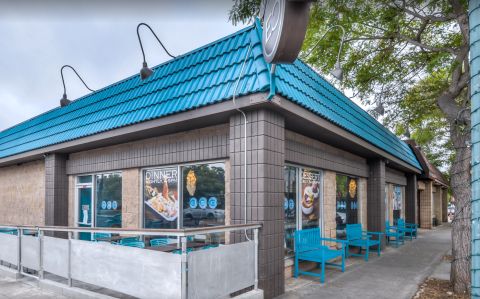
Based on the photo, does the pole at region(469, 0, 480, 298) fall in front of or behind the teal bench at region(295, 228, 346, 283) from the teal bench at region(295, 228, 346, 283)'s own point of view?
in front
